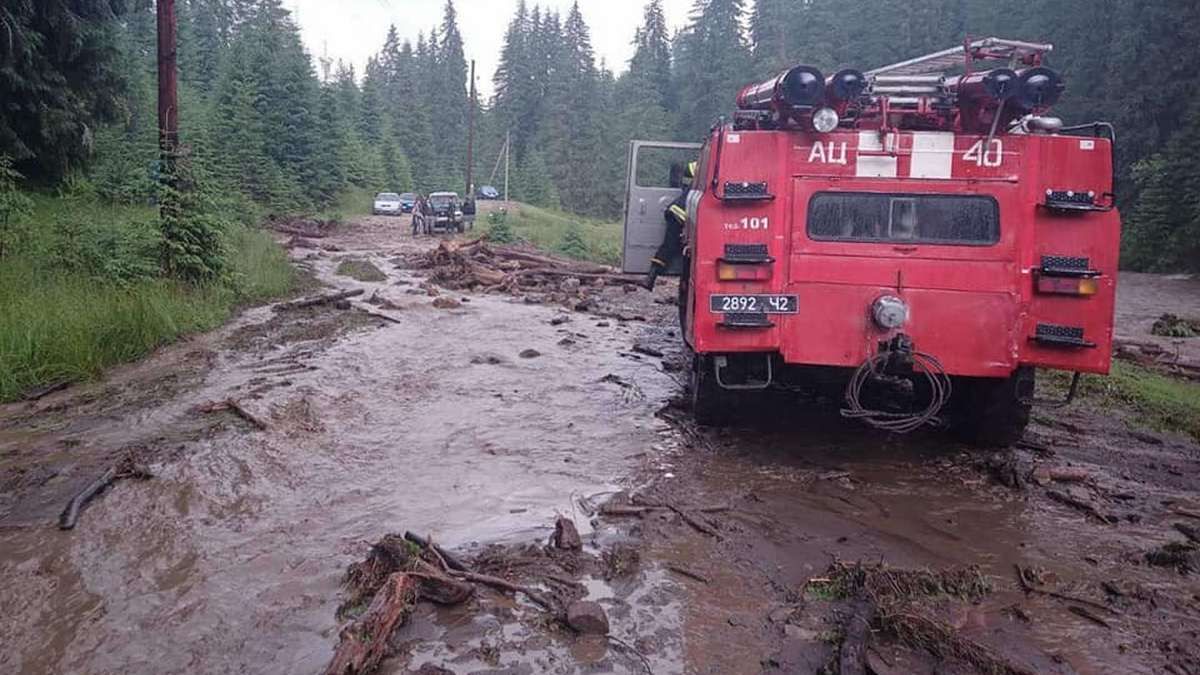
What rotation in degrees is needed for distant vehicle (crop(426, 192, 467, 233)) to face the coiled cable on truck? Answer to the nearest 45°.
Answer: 0° — it already faces it

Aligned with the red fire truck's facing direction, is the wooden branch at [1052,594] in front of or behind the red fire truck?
behind

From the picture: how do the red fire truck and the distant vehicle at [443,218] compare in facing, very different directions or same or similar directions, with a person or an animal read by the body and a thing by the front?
very different directions

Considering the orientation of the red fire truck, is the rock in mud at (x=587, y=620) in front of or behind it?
behind

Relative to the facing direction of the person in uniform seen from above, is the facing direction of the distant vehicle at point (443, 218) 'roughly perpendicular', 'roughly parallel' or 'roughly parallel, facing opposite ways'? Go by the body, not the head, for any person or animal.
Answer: roughly perpendicular

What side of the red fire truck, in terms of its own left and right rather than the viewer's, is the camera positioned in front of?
back
